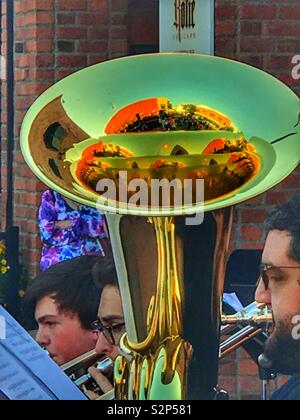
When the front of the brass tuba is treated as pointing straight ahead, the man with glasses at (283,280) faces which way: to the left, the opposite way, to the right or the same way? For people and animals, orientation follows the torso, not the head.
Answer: to the right

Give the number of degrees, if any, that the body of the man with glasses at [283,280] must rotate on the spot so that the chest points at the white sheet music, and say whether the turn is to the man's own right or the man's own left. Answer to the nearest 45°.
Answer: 0° — they already face it

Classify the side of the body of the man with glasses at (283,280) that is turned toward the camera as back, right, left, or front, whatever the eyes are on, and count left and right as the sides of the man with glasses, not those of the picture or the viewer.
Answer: left

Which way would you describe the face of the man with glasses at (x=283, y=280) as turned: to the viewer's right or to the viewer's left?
to the viewer's left

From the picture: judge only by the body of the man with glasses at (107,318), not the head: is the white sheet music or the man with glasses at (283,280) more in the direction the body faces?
the white sheet music

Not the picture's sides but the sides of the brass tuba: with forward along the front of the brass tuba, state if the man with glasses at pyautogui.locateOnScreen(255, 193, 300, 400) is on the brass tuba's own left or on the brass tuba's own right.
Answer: on the brass tuba's own left

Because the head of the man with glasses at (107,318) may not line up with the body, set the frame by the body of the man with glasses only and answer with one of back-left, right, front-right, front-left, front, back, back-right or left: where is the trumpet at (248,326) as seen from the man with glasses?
back-left
